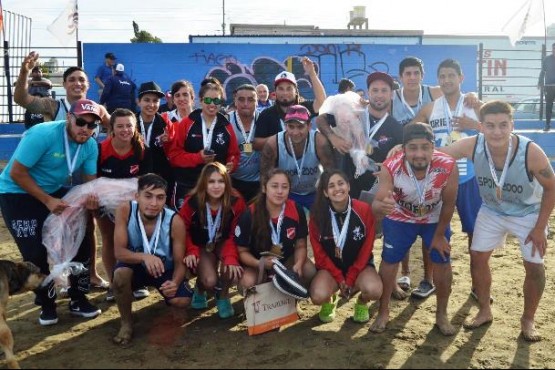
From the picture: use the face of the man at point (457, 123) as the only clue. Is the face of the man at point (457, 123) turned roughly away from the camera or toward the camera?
toward the camera

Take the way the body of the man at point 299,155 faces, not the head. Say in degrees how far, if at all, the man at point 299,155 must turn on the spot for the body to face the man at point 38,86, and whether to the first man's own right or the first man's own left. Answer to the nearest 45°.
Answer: approximately 135° to the first man's own right

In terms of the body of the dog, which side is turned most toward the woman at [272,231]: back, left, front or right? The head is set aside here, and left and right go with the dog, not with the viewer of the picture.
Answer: front

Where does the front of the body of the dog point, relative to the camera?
to the viewer's right

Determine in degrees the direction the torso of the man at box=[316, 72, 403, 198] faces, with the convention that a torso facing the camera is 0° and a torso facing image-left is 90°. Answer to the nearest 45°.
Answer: approximately 0°

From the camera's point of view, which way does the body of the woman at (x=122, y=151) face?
toward the camera

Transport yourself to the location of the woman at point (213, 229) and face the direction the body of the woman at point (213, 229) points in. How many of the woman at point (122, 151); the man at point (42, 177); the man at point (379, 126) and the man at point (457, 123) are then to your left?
2

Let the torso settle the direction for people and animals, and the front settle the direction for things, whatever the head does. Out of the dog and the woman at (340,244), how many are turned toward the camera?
1

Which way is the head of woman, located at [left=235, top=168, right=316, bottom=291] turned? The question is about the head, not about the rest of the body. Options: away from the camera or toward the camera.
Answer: toward the camera

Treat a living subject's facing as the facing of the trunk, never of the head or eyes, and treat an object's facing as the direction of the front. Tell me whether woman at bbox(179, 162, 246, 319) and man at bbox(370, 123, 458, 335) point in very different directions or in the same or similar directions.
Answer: same or similar directions

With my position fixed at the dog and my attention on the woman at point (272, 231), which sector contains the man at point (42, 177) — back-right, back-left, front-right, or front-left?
front-left

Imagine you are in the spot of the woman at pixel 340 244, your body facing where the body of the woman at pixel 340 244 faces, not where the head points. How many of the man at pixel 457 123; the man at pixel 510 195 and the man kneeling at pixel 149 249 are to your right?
1

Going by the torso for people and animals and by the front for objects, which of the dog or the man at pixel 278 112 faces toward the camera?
the man

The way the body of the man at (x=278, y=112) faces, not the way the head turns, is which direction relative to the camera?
toward the camera

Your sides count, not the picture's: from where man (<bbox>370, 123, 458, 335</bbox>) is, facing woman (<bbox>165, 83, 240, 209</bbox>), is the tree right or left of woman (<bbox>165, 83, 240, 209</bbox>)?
right
